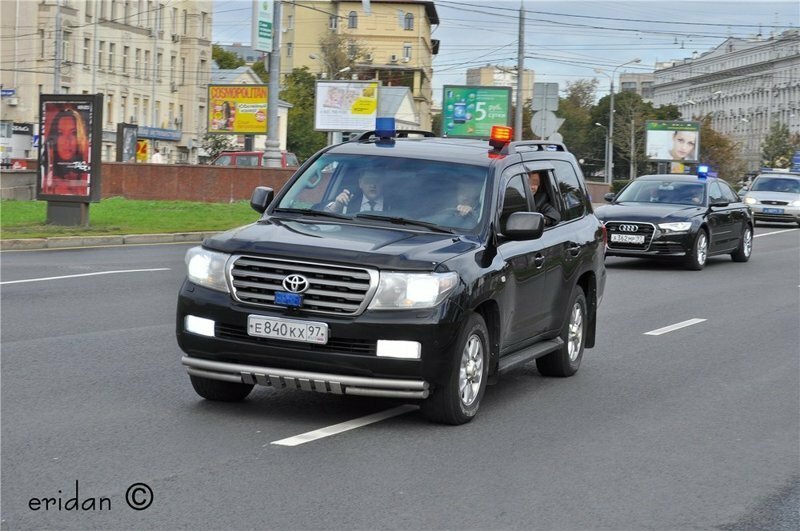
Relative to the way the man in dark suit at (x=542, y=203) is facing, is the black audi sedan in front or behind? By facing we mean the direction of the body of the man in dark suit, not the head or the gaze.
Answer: behind

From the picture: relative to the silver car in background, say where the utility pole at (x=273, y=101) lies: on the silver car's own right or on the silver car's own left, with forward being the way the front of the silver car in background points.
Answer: on the silver car's own right

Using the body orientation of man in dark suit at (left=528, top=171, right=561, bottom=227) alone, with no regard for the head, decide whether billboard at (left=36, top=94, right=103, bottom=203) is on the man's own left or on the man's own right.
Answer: on the man's own right

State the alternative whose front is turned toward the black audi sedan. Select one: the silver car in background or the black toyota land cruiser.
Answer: the silver car in background

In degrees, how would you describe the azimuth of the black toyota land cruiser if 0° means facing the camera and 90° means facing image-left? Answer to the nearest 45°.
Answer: approximately 45°

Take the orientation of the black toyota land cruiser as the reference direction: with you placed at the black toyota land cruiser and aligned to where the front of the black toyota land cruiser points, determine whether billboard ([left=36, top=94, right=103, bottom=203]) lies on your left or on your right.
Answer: on your right

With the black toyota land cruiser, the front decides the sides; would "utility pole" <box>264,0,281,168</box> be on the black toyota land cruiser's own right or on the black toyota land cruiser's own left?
on the black toyota land cruiser's own right

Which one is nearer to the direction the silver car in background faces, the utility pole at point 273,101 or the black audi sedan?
the black audi sedan

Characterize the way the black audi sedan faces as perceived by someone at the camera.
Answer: facing the viewer and to the left of the viewer

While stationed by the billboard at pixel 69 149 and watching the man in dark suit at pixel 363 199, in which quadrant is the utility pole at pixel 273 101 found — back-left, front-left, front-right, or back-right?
back-left

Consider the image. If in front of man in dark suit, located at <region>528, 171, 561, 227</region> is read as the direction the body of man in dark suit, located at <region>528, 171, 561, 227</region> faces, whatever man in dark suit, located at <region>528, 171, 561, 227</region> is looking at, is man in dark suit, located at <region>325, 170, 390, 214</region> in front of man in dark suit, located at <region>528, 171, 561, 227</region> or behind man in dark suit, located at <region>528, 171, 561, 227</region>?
in front
